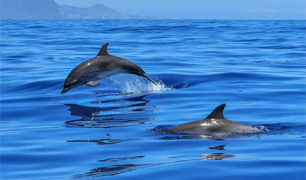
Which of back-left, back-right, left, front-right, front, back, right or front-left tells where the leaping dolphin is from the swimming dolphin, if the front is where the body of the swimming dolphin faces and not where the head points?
front-right

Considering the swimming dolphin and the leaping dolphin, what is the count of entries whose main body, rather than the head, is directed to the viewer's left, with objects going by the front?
2

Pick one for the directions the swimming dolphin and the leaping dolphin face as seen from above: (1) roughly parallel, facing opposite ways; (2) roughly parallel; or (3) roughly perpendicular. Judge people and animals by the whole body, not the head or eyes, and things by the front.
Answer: roughly parallel

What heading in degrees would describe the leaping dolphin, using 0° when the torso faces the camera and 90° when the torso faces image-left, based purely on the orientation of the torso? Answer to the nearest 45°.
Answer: approximately 90°

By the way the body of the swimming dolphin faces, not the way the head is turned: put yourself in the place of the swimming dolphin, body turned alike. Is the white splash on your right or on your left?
on your right

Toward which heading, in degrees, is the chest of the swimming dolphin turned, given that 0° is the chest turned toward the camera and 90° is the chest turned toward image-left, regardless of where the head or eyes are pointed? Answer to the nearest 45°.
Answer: approximately 90°
